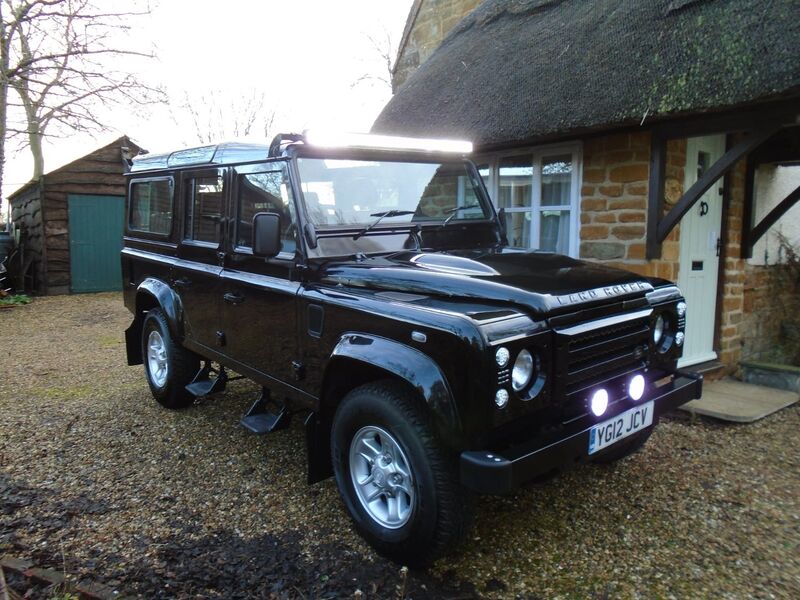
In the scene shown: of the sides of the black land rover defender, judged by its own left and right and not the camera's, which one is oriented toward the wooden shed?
back

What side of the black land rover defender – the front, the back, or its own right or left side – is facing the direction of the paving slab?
left

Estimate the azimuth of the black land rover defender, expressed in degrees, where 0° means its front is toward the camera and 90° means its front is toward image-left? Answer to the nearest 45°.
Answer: approximately 315°
